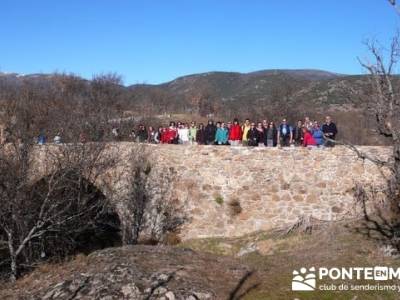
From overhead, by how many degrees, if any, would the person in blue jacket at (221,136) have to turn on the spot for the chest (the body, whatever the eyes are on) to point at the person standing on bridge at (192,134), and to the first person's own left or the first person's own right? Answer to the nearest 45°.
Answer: approximately 135° to the first person's own right

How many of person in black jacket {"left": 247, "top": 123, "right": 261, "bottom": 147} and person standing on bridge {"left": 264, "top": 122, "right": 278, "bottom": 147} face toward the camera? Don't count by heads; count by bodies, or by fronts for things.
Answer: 2

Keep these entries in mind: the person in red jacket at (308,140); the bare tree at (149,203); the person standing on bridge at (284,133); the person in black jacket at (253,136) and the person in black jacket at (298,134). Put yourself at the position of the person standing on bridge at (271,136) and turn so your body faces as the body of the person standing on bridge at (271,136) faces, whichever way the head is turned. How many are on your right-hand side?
2

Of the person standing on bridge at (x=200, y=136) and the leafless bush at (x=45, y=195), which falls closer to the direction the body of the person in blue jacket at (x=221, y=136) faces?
the leafless bush

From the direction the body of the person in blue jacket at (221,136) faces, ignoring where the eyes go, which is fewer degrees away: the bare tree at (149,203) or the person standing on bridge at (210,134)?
the bare tree

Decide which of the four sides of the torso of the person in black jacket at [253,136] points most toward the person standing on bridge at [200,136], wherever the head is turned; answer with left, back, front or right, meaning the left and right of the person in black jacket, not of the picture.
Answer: right

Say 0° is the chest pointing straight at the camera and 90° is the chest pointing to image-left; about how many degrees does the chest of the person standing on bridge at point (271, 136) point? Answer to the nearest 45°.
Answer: approximately 0°

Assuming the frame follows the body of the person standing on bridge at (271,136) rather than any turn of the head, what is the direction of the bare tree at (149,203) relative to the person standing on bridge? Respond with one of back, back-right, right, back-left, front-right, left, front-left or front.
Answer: right

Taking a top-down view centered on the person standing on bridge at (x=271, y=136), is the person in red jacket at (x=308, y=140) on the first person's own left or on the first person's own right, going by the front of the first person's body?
on the first person's own left
